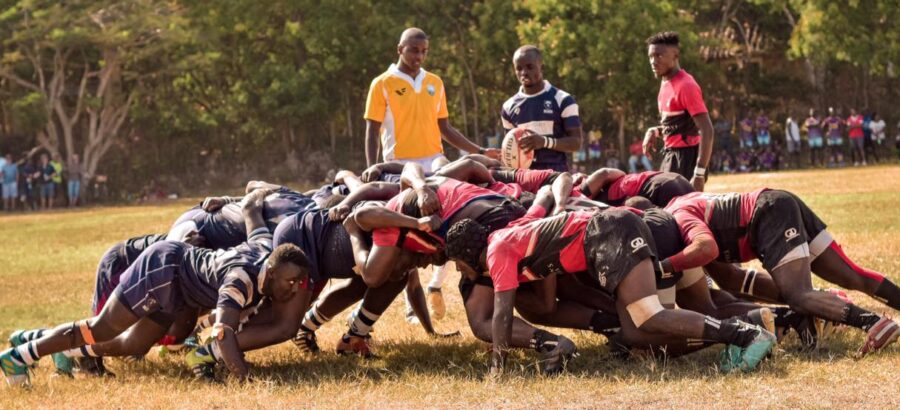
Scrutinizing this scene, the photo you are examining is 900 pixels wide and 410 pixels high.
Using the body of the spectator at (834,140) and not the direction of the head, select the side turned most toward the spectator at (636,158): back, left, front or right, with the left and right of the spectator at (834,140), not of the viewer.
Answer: right

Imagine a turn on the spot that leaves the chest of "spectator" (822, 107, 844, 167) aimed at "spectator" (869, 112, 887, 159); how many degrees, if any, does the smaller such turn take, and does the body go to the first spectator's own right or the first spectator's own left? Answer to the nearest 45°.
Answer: approximately 90° to the first spectator's own left

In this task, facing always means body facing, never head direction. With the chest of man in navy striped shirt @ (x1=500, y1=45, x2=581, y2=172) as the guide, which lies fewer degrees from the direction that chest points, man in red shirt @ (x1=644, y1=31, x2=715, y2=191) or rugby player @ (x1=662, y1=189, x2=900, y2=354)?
the rugby player

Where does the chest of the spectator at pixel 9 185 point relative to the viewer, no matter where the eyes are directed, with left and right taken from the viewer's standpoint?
facing the viewer

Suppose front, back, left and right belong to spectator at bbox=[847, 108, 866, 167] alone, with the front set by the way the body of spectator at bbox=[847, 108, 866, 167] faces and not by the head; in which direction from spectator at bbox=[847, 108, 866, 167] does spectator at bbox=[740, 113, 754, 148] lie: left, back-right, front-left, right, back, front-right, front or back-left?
right

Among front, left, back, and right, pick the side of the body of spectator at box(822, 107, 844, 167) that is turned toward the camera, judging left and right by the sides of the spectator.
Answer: front

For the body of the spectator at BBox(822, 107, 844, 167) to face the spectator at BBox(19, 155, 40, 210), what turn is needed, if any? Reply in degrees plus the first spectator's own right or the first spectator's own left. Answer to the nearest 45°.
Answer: approximately 90° to the first spectator's own right

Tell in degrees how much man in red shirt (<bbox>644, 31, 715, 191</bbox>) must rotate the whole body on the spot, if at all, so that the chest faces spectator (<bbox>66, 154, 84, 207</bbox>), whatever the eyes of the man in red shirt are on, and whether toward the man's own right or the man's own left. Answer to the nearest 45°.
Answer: approximately 90° to the man's own right

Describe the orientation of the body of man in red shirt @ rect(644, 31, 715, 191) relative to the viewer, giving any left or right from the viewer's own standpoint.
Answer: facing the viewer and to the left of the viewer

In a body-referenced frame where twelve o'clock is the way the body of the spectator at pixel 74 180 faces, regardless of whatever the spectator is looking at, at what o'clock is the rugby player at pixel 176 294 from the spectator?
The rugby player is roughly at 12 o'clock from the spectator.

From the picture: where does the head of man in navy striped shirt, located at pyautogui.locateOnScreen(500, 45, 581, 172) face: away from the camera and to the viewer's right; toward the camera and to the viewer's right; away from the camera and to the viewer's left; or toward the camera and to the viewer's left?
toward the camera and to the viewer's left

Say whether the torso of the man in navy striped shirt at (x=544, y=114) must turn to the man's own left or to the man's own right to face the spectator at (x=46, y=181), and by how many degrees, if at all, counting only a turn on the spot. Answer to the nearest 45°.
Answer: approximately 90° to the man's own right
